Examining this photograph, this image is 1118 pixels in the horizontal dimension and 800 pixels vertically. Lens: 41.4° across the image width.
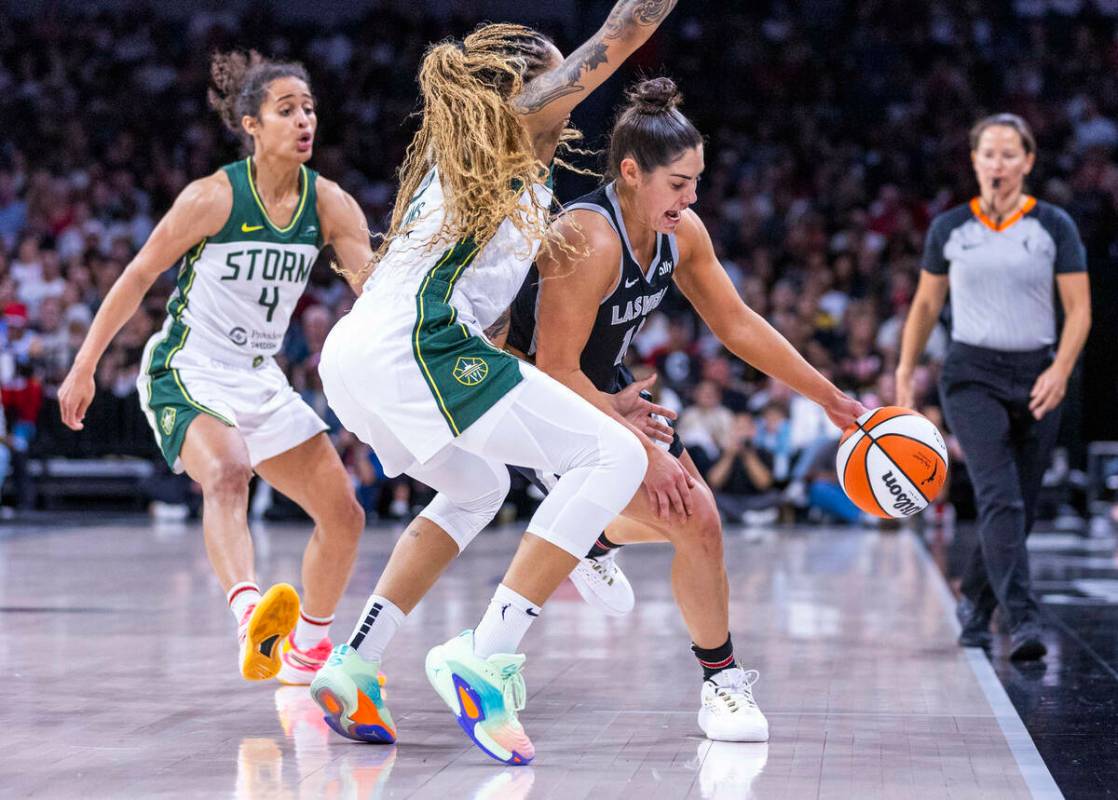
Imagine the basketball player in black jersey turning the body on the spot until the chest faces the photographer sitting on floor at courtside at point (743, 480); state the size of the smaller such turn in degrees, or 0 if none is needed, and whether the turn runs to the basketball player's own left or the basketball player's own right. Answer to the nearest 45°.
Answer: approximately 135° to the basketball player's own left

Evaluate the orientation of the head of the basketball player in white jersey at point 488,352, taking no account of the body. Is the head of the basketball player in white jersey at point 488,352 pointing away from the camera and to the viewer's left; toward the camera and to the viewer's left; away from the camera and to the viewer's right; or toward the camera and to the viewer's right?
away from the camera and to the viewer's right

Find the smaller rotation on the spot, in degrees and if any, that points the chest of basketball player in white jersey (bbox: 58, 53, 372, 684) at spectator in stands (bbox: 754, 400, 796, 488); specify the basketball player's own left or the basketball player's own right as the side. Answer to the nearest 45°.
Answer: approximately 90° to the basketball player's own left

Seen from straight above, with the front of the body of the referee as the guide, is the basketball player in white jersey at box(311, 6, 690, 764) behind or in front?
in front

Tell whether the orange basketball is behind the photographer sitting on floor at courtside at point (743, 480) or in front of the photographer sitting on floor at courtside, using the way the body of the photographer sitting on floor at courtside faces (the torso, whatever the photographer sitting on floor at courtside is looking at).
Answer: in front

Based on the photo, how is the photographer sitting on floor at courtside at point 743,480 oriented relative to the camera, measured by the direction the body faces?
toward the camera

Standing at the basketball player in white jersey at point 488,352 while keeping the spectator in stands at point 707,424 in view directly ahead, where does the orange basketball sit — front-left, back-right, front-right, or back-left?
front-right

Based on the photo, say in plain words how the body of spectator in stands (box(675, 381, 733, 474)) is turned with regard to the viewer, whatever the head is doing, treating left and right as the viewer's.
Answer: facing the viewer

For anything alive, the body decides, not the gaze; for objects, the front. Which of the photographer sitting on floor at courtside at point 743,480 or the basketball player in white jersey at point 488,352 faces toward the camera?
the photographer sitting on floor at courtside

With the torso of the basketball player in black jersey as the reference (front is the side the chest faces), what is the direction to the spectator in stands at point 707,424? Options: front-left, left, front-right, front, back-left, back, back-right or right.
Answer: back-left

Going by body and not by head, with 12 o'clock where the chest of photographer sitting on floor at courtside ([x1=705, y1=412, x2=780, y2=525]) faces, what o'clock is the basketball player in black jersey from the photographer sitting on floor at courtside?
The basketball player in black jersey is roughly at 12 o'clock from the photographer sitting on floor at courtside.

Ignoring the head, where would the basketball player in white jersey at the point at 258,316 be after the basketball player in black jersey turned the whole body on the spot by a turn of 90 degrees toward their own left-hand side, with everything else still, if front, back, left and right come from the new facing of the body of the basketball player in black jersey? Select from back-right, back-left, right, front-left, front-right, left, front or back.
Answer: left

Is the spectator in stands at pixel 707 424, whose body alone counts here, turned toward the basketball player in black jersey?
yes

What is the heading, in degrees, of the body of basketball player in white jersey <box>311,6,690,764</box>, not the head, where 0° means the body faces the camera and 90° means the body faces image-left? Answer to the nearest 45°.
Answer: approximately 270°

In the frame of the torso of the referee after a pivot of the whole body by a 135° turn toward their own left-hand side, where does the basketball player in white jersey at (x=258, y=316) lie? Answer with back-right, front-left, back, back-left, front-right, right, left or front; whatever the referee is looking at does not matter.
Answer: back

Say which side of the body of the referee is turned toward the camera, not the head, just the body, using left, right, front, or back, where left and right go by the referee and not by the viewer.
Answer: front
